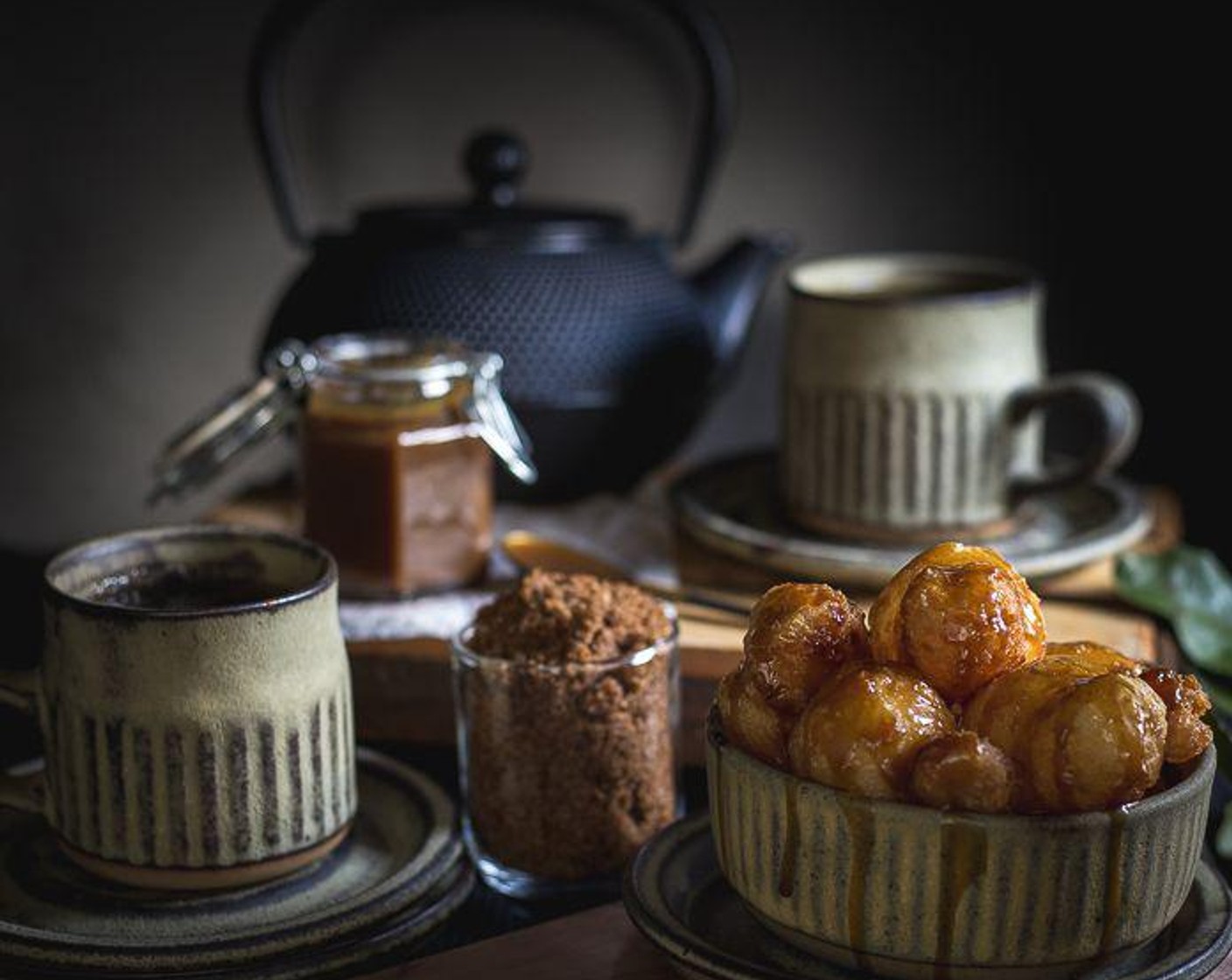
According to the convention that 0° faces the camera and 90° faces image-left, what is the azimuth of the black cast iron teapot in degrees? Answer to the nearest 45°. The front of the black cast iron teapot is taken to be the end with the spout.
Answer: approximately 270°
